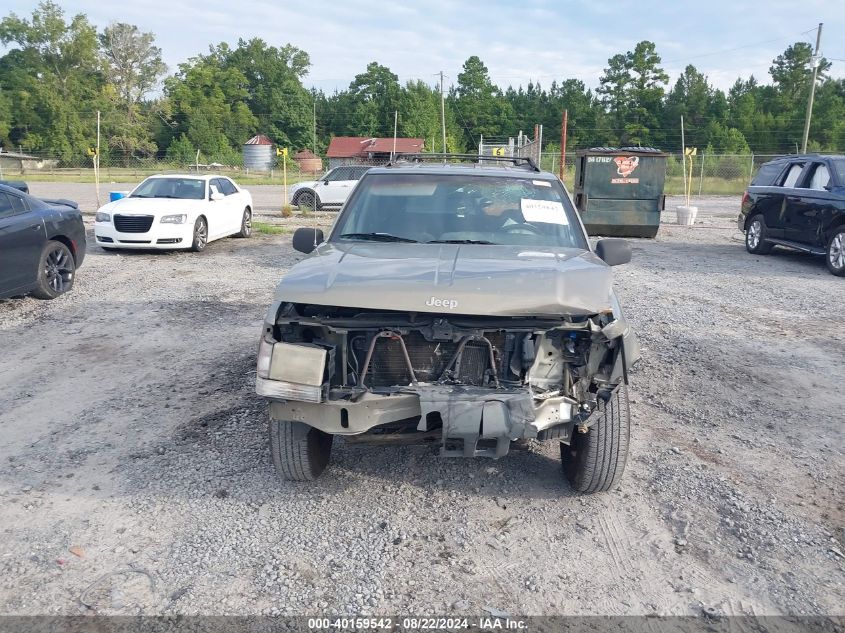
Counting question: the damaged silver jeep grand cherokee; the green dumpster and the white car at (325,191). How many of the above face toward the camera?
2

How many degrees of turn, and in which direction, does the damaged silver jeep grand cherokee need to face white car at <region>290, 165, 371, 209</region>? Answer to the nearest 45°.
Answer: approximately 180°

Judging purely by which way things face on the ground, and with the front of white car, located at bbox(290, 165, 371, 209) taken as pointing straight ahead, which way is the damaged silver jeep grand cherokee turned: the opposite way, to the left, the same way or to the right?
to the left

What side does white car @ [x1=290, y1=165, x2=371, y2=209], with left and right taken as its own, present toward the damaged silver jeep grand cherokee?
left

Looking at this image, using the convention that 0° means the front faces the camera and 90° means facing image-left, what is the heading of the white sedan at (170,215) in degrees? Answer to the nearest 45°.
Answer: approximately 45°

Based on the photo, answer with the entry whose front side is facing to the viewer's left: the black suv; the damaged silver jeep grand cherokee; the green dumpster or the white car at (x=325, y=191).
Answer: the white car

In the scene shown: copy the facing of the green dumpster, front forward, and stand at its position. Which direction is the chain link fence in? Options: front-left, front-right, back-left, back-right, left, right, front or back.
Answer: back

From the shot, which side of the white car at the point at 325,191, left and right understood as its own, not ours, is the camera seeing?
left

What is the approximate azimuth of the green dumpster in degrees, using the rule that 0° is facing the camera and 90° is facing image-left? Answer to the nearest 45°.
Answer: approximately 0°

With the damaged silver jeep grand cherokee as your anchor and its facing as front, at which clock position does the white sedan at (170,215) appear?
The white sedan is roughly at 5 o'clock from the damaged silver jeep grand cherokee.
